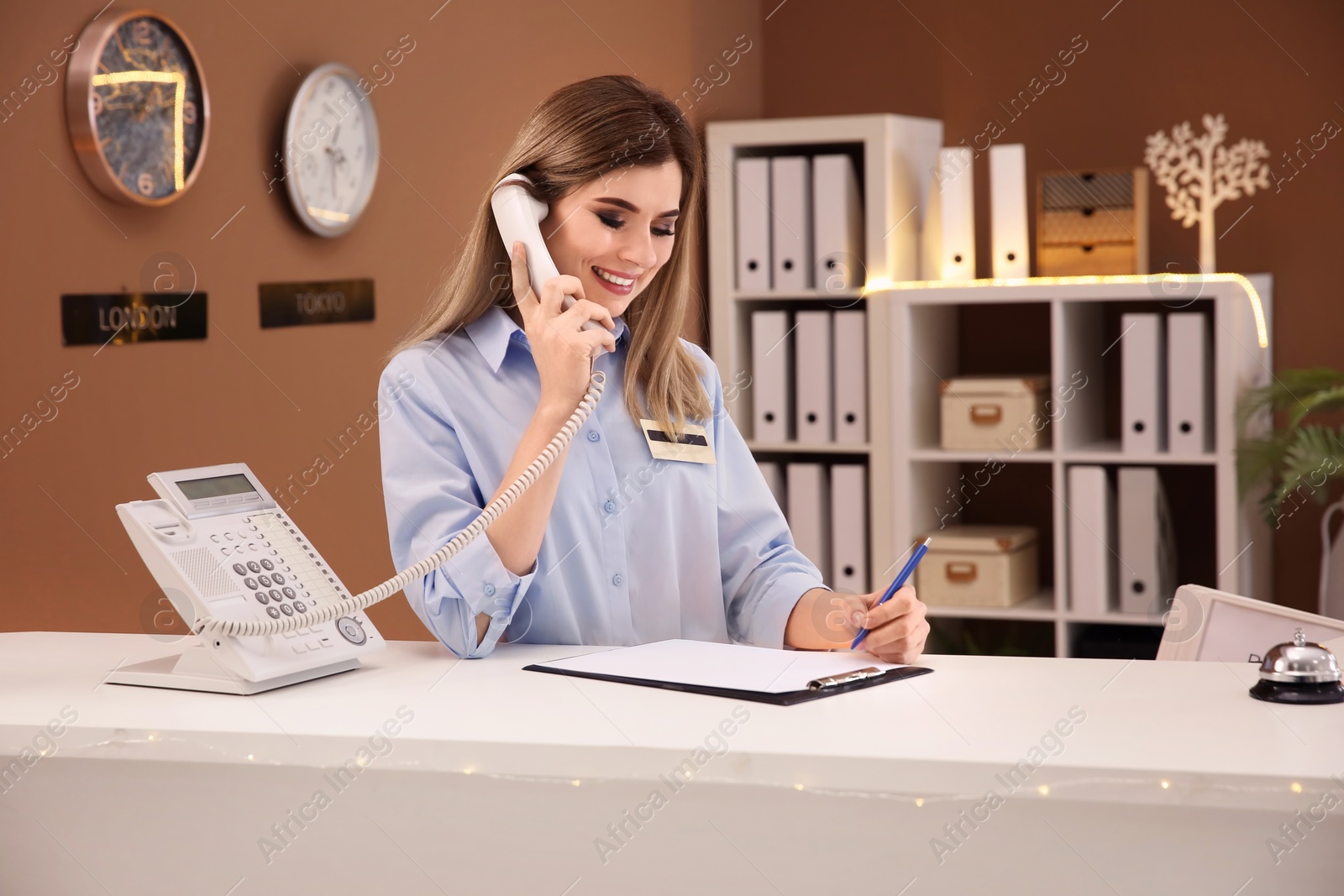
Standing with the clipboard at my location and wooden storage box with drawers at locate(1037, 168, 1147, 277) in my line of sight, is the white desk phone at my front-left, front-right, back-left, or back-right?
back-left

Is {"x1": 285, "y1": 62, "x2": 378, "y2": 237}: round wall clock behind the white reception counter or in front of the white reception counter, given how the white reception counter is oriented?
behind

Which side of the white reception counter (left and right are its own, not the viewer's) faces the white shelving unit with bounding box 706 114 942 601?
back

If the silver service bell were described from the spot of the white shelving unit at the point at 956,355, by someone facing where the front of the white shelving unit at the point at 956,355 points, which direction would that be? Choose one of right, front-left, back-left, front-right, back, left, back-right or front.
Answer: front

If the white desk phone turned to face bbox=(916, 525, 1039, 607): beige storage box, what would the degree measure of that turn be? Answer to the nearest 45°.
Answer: approximately 90° to its left

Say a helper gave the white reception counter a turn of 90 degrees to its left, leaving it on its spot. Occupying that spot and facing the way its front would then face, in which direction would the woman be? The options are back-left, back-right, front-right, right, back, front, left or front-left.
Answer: left

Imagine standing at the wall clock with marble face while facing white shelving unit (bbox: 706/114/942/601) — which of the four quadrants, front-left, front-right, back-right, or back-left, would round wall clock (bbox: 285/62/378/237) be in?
front-left

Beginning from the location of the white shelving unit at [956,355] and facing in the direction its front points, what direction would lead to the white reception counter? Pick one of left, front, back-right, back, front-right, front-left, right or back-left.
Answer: front

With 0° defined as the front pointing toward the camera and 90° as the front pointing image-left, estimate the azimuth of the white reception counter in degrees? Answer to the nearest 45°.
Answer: approximately 0°

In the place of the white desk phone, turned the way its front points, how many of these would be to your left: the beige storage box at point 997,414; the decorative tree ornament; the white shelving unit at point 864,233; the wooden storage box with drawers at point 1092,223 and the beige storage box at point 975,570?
5

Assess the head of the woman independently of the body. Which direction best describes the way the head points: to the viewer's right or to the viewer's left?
to the viewer's right

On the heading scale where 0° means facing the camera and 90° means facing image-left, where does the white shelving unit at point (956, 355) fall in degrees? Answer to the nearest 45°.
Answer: approximately 0°

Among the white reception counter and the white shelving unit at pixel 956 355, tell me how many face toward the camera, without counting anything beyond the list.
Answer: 2

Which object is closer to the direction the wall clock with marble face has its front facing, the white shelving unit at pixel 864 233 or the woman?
the woman

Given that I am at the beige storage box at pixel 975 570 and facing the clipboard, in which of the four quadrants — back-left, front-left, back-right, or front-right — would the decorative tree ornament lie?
back-left
